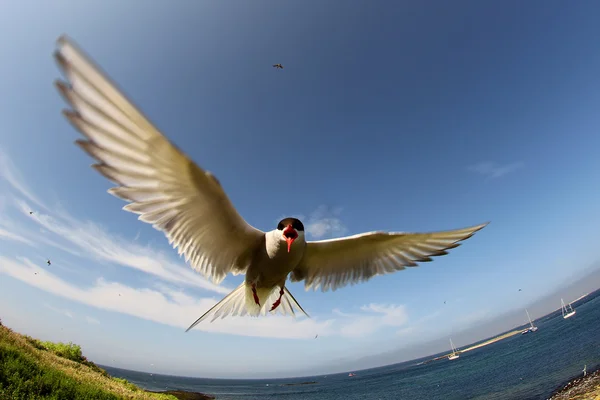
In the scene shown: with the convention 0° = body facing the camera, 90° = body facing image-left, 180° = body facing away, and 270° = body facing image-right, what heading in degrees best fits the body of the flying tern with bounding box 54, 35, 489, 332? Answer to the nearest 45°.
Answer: approximately 0°
